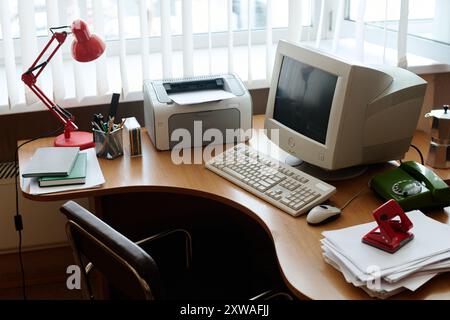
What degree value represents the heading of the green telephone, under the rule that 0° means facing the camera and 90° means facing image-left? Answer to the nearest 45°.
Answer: approximately 45°

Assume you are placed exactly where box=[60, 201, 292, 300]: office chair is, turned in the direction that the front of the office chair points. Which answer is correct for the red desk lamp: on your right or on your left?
on your left

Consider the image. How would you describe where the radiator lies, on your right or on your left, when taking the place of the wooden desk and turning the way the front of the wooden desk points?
on your right

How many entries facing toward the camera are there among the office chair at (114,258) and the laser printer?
1

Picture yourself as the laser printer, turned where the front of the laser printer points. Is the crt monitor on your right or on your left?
on your left
